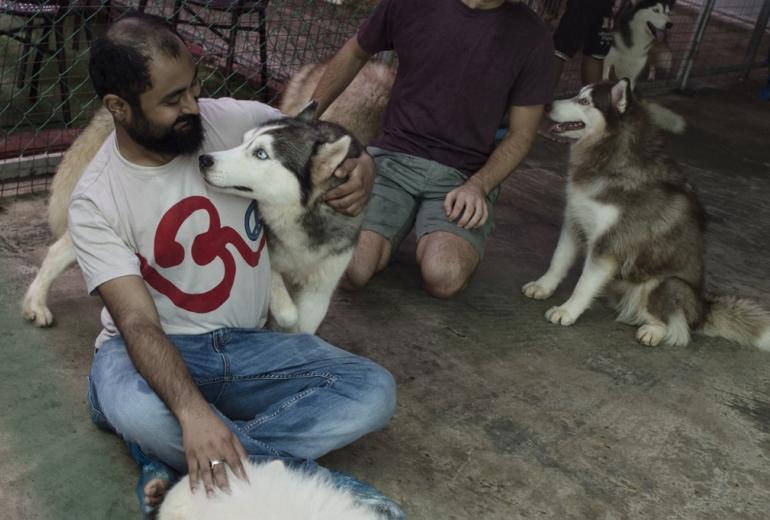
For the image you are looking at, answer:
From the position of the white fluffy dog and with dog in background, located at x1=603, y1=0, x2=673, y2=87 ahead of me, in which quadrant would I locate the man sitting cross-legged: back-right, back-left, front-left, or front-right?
front-left

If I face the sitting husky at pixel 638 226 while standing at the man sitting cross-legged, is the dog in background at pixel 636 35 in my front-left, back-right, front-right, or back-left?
front-left

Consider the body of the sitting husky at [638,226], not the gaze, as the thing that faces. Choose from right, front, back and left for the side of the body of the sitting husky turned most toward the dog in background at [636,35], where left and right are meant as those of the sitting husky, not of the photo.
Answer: right

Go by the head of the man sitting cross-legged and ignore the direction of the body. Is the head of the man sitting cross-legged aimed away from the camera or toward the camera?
toward the camera

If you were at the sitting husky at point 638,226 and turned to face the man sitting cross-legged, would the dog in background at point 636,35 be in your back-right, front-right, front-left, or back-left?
back-right

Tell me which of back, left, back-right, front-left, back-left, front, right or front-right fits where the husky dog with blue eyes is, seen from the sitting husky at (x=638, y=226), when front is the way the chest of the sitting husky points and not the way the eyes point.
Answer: front-left

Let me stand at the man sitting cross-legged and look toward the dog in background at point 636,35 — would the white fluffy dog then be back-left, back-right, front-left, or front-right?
back-right

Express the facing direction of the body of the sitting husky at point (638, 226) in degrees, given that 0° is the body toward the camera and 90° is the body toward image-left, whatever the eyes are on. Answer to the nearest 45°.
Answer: approximately 90°
